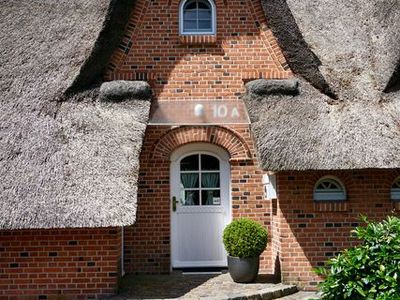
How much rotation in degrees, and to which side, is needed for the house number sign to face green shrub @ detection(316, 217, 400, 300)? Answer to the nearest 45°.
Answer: approximately 45° to its left

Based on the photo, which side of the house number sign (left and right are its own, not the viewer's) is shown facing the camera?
front

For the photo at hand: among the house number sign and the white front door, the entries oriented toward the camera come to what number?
2

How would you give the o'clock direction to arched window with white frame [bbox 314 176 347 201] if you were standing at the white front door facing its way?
The arched window with white frame is roughly at 10 o'clock from the white front door.

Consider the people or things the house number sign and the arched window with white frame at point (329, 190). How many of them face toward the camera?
2

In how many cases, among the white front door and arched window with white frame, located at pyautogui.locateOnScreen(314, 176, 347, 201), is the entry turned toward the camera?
2

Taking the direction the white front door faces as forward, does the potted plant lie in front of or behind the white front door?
in front

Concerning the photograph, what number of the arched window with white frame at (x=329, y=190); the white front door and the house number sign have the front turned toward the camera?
3

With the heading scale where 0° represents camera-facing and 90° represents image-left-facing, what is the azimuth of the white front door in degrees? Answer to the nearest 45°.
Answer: approximately 0°

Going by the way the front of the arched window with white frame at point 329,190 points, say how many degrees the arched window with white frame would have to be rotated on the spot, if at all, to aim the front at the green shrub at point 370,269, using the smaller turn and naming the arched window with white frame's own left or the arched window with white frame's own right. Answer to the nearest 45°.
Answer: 0° — it already faces it

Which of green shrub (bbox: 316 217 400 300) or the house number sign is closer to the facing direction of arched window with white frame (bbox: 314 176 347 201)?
the green shrub

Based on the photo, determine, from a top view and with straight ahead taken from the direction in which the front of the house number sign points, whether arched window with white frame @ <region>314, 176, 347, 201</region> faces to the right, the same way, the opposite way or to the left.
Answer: the same way
